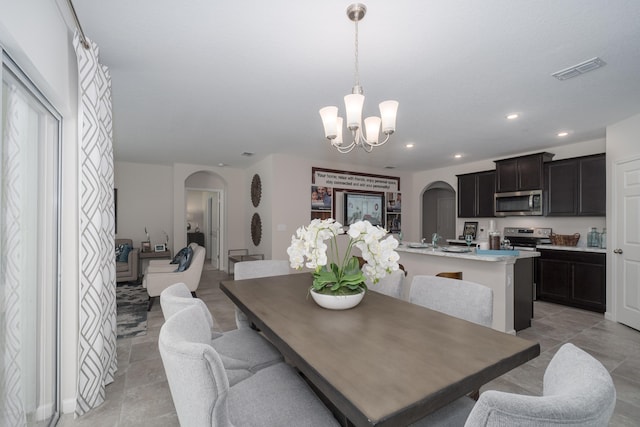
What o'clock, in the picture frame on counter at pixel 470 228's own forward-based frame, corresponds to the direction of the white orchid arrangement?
The white orchid arrangement is roughly at 12 o'clock from the picture frame on counter.

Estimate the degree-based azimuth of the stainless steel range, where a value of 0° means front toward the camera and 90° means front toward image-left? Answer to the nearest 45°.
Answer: approximately 0°

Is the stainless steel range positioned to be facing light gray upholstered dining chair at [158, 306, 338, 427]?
yes

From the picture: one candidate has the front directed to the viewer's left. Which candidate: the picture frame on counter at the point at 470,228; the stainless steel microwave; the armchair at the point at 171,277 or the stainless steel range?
the armchair

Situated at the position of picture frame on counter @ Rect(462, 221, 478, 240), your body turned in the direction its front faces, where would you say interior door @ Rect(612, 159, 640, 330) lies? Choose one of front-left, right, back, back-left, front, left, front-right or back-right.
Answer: front-left

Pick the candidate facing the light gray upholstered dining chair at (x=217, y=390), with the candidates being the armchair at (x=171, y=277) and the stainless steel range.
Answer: the stainless steel range

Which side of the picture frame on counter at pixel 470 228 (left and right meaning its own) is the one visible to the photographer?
front

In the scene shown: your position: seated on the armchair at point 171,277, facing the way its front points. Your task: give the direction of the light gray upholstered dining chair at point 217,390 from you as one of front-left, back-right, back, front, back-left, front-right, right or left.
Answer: left

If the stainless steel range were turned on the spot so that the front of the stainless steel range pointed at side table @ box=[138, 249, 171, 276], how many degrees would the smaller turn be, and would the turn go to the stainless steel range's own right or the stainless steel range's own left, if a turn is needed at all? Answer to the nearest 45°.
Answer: approximately 45° to the stainless steel range's own right

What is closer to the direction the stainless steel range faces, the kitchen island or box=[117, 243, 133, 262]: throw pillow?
the kitchen island

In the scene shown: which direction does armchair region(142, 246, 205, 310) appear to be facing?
to the viewer's left

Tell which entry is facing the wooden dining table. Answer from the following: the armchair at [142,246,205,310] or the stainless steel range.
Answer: the stainless steel range

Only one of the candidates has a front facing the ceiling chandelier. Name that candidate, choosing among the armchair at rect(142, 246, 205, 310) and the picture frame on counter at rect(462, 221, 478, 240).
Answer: the picture frame on counter

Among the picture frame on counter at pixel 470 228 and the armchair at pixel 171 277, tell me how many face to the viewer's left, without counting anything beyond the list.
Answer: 1

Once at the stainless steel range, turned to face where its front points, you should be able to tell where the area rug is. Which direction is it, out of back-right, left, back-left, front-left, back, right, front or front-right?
front-right

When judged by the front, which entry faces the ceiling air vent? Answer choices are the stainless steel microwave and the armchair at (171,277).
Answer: the stainless steel microwave
